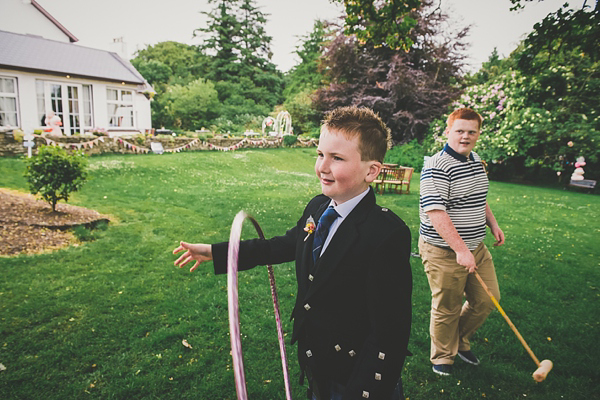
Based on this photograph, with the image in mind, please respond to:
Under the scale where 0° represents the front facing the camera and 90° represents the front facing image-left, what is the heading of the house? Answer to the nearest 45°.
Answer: approximately 315°

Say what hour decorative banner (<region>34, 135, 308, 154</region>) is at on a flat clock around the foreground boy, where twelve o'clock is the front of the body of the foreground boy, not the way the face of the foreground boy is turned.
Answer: The decorative banner is roughly at 4 o'clock from the foreground boy.

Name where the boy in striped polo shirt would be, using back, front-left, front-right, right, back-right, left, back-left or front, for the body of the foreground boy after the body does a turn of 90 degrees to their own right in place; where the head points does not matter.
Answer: right

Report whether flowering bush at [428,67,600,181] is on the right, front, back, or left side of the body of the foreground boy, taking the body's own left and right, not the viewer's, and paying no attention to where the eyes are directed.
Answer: back

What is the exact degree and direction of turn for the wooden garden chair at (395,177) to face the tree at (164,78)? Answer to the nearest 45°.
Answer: approximately 90° to its right

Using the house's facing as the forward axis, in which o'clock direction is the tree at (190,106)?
The tree is roughly at 9 o'clock from the house.

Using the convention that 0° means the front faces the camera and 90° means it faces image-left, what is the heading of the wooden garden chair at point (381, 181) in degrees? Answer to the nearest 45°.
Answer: approximately 45°

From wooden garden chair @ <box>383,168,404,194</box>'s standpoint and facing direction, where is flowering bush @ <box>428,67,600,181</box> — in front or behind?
behind
